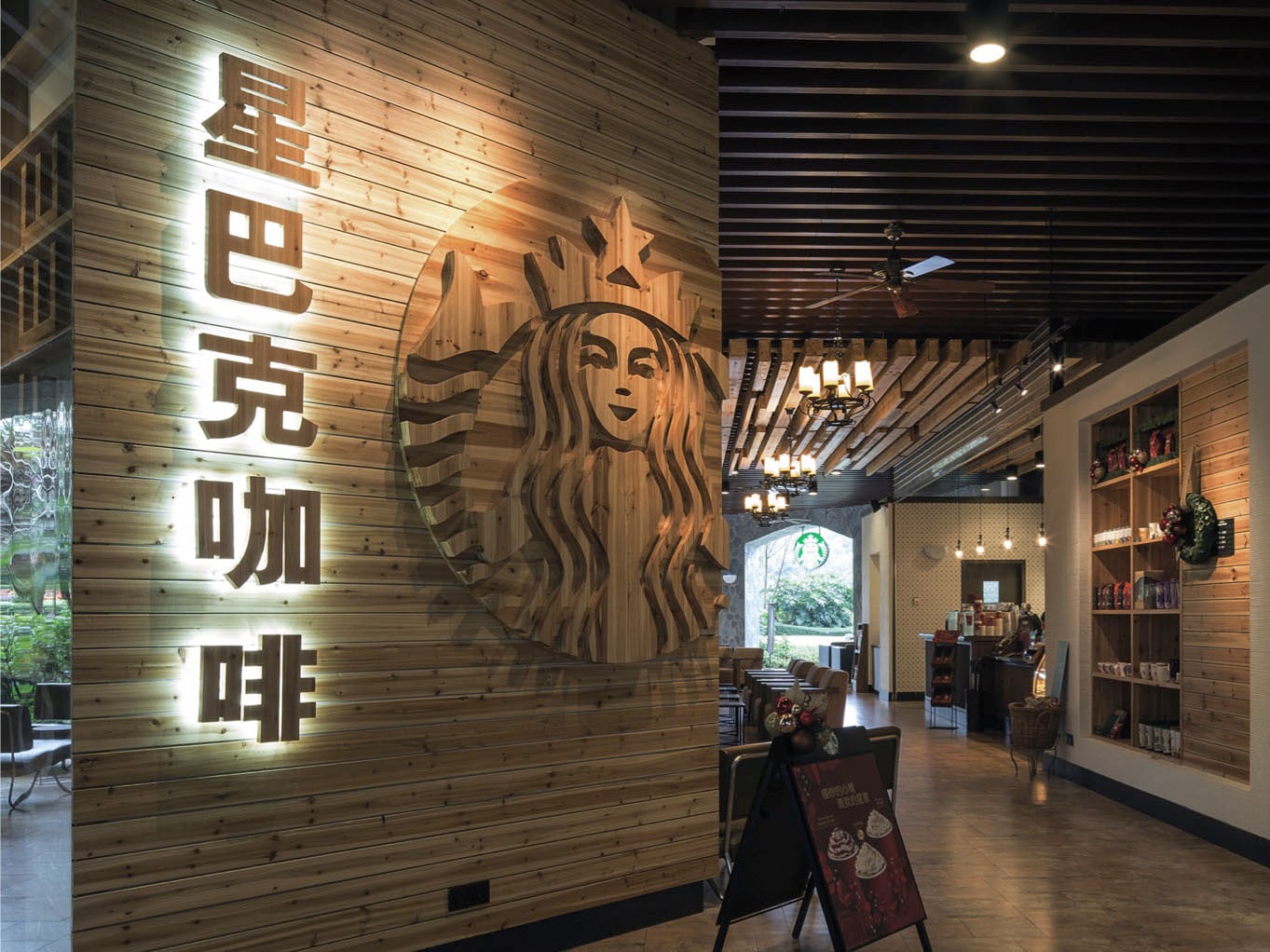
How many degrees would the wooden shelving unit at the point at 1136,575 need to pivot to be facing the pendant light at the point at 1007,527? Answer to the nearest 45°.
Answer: approximately 135° to its right

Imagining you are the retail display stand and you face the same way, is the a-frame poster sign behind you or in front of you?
in front

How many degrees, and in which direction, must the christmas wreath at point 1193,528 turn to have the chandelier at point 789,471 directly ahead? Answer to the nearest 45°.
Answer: approximately 90° to its right

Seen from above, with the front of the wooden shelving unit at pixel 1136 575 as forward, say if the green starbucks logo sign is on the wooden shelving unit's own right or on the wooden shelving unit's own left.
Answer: on the wooden shelving unit's own right

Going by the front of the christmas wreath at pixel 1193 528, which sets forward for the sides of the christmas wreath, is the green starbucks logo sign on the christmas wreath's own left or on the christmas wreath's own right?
on the christmas wreath's own right

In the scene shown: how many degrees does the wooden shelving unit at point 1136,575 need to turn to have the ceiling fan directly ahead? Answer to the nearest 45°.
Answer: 0° — it already faces it

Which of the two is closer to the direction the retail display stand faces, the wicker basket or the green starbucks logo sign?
the wicker basket

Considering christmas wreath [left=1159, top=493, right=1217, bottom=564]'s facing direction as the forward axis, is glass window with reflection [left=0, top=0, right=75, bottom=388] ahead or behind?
ahead
